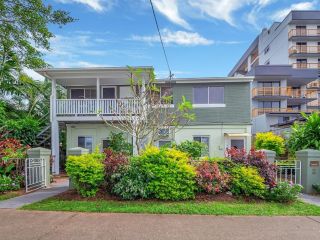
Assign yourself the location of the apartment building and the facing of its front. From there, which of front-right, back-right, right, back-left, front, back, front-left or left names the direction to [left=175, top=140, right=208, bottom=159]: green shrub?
front

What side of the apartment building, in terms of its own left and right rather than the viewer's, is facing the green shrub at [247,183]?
front

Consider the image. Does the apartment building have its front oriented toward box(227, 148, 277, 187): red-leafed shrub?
yes

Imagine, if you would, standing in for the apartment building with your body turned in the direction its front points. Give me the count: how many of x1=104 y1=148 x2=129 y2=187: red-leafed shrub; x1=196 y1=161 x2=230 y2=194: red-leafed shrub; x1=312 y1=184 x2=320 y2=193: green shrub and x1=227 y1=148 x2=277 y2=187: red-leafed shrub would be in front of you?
4

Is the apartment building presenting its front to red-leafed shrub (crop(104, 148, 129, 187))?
yes

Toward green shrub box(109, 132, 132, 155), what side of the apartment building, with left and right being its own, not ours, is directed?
front

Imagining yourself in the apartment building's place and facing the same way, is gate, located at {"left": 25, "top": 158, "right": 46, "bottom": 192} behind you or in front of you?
in front

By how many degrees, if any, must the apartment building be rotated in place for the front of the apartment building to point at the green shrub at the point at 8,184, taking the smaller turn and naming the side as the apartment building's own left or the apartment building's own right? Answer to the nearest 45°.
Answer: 0° — it already faces it

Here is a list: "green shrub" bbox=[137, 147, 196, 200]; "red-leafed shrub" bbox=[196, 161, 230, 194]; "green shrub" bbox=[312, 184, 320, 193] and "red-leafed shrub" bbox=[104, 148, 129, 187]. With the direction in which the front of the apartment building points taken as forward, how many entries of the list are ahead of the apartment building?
4

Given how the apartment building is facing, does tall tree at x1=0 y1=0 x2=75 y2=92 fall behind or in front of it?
in front

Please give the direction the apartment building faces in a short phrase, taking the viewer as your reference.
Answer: facing the viewer

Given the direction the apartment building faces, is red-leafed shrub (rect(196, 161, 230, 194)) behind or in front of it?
in front
